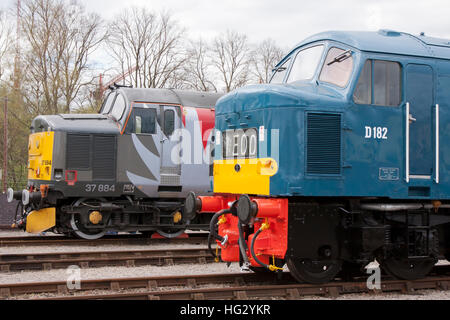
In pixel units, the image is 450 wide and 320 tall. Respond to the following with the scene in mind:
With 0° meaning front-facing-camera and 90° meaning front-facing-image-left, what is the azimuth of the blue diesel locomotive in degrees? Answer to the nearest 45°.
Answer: approximately 45°

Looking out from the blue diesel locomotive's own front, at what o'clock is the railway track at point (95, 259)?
The railway track is roughly at 2 o'clock from the blue diesel locomotive.

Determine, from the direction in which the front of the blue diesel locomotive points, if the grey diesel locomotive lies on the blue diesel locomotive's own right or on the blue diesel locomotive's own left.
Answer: on the blue diesel locomotive's own right

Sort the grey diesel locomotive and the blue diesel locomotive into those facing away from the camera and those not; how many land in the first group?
0

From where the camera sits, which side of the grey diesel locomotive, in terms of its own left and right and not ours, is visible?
left

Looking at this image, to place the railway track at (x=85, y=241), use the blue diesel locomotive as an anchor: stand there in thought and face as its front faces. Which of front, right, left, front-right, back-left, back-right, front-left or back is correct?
right

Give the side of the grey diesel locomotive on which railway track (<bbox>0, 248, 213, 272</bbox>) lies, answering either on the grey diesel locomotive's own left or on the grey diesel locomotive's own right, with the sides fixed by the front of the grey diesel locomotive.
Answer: on the grey diesel locomotive's own left

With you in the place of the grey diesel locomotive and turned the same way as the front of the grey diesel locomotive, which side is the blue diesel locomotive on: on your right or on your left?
on your left
